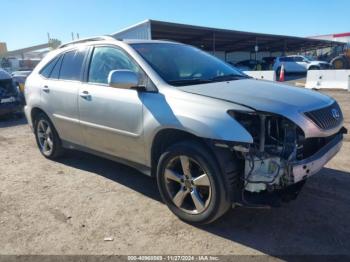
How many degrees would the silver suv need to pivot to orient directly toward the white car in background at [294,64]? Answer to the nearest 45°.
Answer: approximately 135° to its left

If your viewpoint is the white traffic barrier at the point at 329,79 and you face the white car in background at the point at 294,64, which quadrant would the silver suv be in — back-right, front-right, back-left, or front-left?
back-left

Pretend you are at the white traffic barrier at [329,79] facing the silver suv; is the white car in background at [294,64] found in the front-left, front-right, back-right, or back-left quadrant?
back-right

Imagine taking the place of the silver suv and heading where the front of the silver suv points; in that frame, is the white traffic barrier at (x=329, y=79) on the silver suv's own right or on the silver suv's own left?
on the silver suv's own left

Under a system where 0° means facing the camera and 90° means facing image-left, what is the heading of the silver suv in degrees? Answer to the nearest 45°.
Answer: approximately 315°
